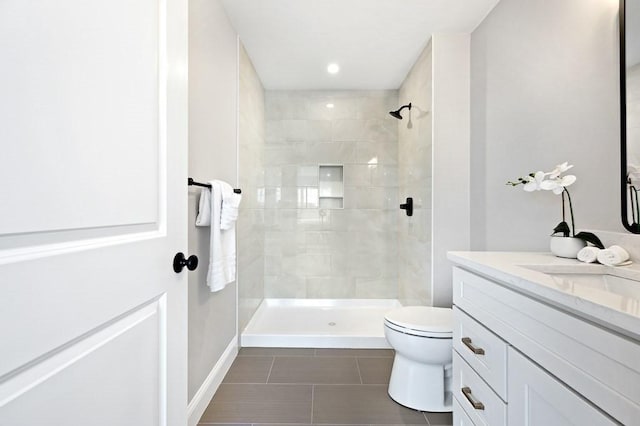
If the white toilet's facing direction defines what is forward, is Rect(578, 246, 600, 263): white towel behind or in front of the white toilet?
behind

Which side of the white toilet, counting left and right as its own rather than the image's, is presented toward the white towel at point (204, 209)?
front

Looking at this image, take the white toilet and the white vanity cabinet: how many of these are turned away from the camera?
0

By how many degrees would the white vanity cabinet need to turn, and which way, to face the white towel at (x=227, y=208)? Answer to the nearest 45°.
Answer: approximately 45° to its right

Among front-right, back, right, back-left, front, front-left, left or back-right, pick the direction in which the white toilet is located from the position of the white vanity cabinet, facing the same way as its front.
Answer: right

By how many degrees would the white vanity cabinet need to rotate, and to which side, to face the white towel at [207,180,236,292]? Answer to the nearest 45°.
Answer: approximately 45° to its right

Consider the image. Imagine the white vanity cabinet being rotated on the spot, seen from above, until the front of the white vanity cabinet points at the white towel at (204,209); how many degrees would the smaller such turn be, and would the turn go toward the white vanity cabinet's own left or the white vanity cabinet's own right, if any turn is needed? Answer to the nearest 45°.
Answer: approximately 45° to the white vanity cabinet's own right

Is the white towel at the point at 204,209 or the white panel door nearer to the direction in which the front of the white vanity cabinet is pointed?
the white panel door

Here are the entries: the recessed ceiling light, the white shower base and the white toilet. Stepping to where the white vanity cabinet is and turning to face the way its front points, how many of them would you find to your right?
3

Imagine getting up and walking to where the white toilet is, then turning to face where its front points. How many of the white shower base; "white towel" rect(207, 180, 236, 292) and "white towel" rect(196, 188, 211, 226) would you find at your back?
0

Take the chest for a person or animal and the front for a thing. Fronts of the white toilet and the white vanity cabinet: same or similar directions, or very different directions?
same or similar directions

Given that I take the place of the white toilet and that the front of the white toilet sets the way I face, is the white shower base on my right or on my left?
on my right

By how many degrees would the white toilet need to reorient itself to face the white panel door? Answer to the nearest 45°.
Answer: approximately 45° to its left

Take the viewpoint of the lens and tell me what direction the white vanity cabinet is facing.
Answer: facing the viewer and to the left of the viewer

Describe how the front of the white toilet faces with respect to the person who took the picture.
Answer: facing to the left of the viewer

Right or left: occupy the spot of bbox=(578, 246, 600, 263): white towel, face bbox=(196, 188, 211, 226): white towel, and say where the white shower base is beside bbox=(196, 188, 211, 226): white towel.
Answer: right
